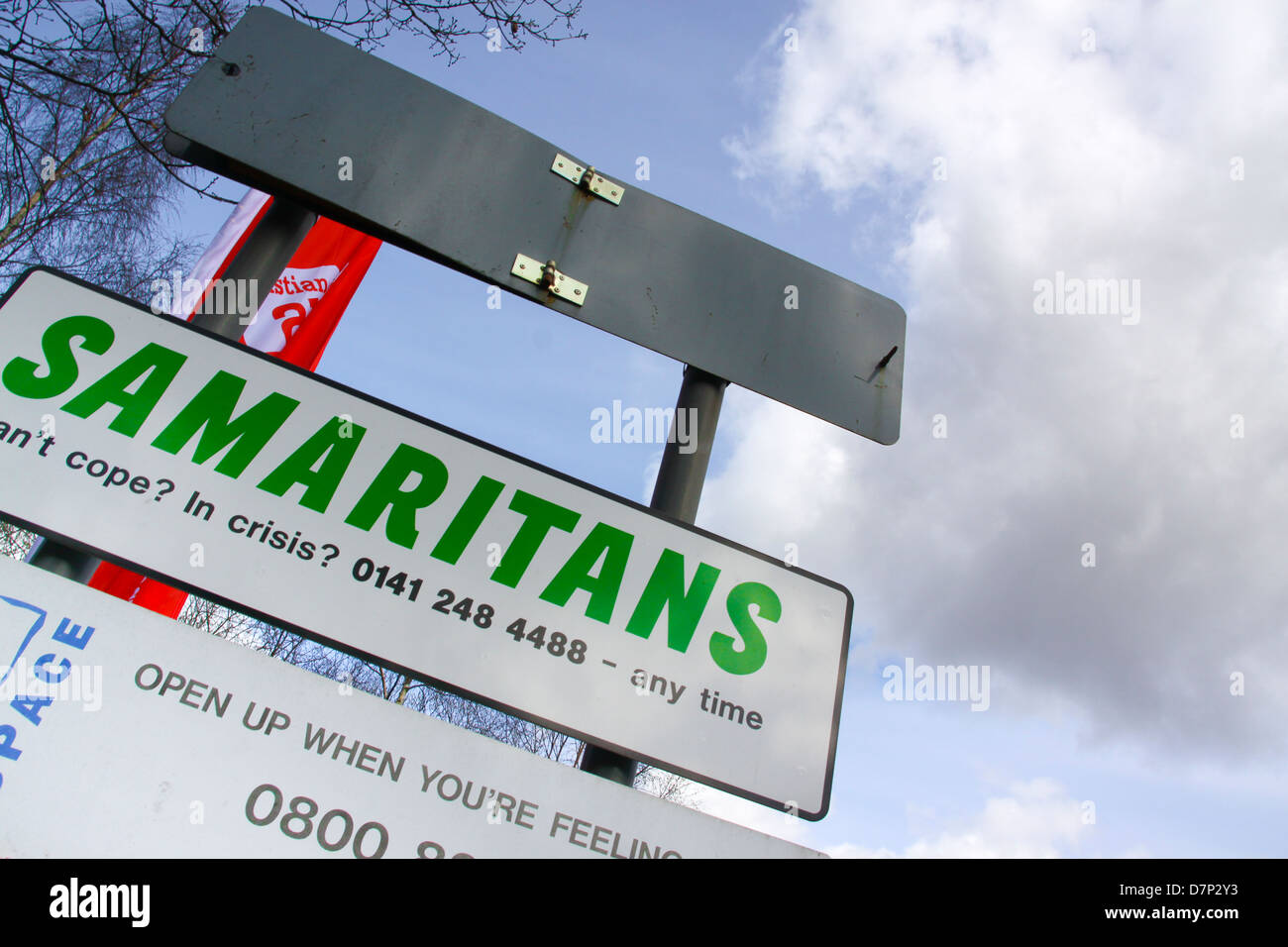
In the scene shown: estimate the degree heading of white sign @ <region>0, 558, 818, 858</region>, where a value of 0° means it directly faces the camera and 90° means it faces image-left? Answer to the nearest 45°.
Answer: approximately 0°

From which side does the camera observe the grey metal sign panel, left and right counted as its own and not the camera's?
back

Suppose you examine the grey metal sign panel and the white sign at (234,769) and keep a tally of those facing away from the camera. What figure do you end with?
1

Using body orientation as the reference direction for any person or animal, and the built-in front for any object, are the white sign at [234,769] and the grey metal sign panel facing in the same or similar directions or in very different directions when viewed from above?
very different directions
